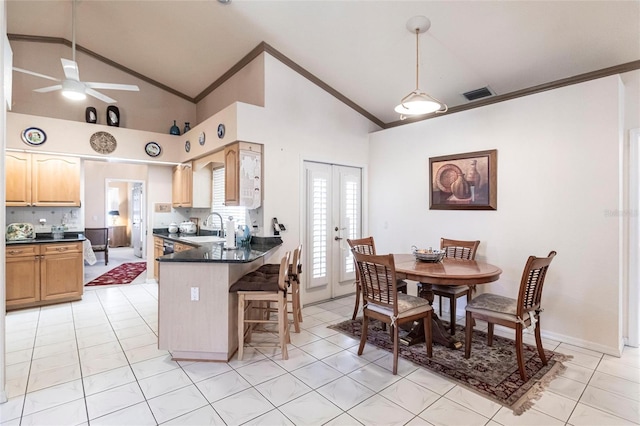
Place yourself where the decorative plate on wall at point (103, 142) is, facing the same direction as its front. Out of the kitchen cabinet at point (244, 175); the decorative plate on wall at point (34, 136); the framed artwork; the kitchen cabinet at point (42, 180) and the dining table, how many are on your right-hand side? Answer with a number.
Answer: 2

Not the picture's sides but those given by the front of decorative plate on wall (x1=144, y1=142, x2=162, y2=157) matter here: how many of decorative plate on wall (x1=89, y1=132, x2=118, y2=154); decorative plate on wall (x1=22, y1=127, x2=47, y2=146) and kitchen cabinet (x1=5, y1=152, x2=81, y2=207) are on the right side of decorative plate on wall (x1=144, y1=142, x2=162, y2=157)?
3

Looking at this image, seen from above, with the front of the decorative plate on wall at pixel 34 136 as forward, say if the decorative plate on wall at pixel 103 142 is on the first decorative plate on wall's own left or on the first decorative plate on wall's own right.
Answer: on the first decorative plate on wall's own left

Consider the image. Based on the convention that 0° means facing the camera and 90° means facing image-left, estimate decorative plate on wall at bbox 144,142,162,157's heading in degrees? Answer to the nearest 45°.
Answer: approximately 0°

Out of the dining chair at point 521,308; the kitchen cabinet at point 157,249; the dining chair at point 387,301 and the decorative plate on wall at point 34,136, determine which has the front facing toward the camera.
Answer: the decorative plate on wall

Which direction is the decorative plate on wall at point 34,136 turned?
toward the camera

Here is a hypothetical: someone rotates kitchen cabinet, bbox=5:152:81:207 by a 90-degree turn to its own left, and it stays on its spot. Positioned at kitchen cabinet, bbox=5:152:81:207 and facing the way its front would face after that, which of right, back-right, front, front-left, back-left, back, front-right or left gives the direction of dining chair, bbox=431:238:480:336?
front-right

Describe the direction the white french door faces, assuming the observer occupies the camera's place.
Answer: facing the viewer and to the right of the viewer

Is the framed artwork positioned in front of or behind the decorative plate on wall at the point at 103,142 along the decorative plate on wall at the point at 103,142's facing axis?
in front
